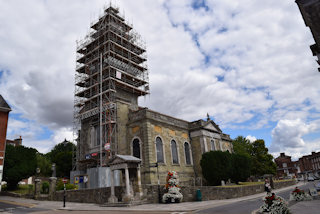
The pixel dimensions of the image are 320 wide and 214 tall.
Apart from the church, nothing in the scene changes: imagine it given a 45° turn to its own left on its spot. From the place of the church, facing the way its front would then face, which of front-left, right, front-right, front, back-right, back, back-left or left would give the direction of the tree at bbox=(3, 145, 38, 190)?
right

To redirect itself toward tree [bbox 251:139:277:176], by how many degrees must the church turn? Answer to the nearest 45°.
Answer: approximately 180°

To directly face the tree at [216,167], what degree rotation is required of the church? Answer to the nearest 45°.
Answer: approximately 135° to its left

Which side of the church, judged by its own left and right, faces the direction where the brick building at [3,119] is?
front

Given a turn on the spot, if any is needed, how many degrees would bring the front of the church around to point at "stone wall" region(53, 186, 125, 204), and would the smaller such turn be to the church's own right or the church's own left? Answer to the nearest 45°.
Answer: approximately 45° to the church's own left

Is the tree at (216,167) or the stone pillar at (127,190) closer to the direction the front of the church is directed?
the stone pillar

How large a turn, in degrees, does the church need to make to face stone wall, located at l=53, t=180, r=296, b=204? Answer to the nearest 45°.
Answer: approximately 45° to its left

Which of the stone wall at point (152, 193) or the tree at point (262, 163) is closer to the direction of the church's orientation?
the stone wall

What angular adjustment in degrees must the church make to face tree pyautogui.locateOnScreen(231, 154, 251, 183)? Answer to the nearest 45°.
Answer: approximately 135° to its left

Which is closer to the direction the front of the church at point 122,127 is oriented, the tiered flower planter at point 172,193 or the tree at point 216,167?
the tiered flower planter

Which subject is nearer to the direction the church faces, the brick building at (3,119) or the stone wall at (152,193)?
the brick building
